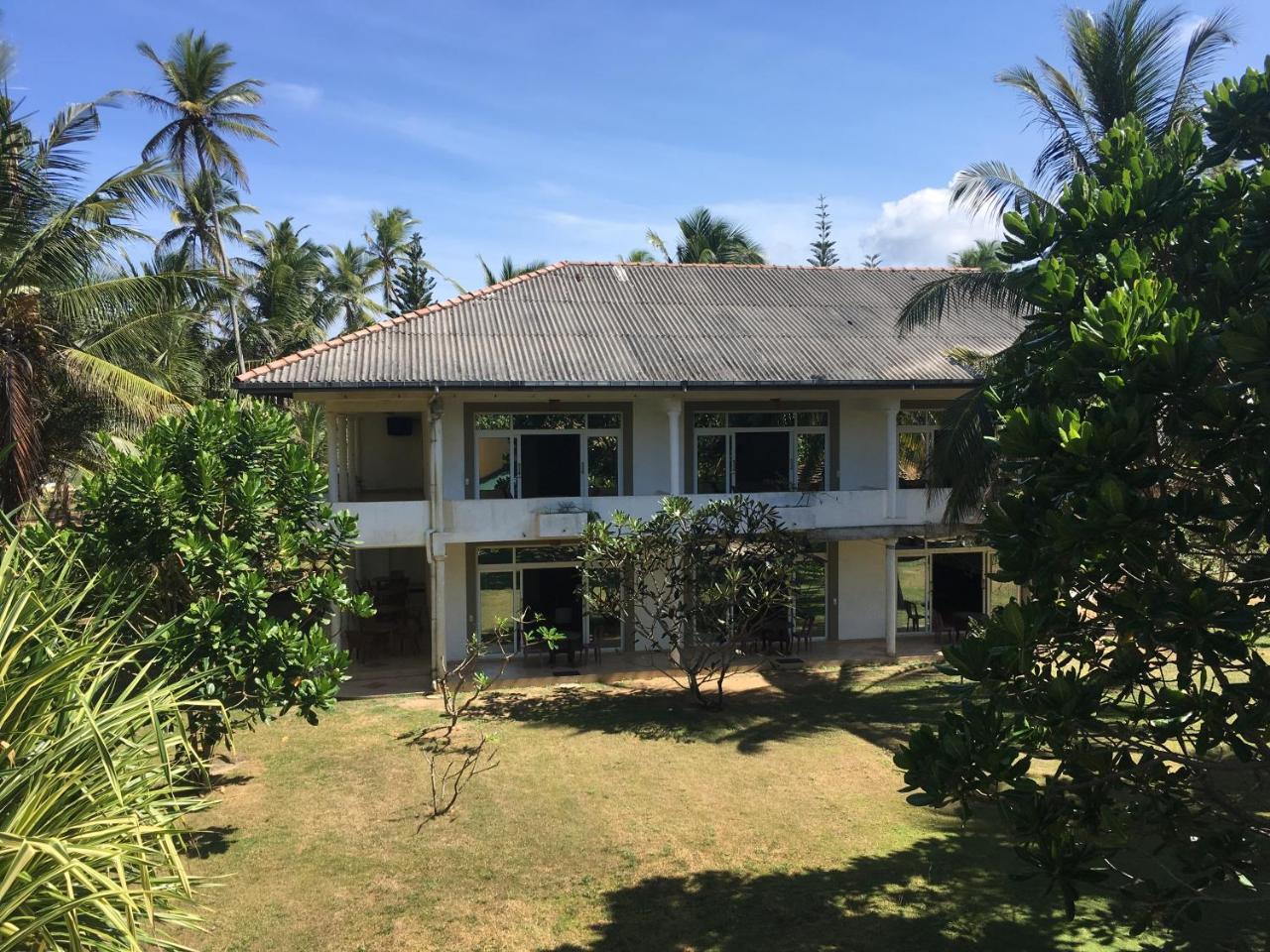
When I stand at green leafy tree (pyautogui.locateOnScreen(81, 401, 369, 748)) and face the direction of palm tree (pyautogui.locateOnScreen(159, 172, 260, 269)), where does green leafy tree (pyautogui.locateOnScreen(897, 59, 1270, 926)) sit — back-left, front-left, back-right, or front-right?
back-right

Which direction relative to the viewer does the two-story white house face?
toward the camera

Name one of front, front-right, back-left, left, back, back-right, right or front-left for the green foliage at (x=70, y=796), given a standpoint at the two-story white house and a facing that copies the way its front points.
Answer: front

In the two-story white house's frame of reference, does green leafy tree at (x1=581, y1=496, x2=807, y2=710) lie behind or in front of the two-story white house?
in front

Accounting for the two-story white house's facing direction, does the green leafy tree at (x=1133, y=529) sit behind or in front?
in front

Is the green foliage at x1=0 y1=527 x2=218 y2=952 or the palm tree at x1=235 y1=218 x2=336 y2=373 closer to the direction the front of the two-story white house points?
the green foliage

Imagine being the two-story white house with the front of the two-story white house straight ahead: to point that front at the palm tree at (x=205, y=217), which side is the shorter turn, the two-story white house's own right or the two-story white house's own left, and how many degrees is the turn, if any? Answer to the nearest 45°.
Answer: approximately 135° to the two-story white house's own right
